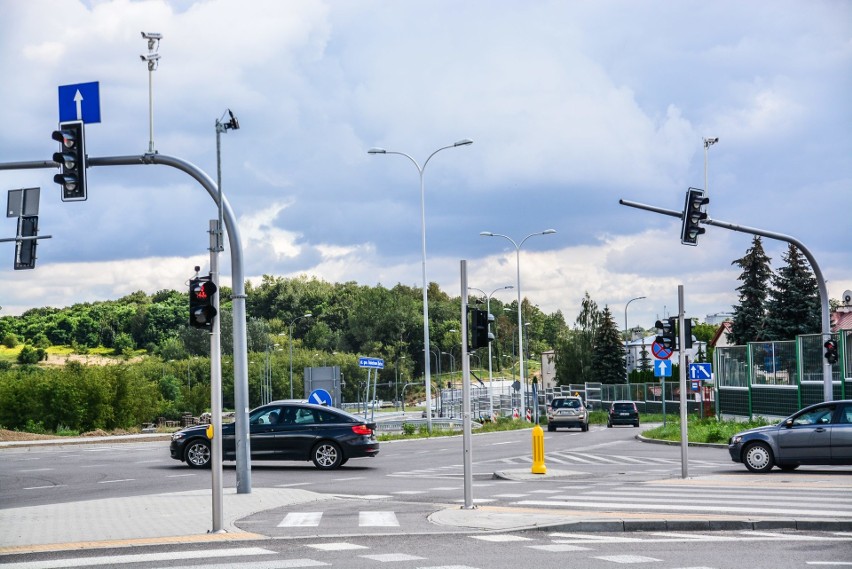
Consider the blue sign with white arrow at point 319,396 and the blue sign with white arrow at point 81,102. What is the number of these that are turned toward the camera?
2

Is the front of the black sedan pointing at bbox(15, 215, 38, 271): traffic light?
yes

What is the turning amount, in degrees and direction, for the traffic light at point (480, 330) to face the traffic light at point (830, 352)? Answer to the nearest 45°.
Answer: approximately 45° to its left

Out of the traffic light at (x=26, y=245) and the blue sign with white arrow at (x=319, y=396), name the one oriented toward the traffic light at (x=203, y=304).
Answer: the blue sign with white arrow

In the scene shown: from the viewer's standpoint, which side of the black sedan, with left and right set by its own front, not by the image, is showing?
left
